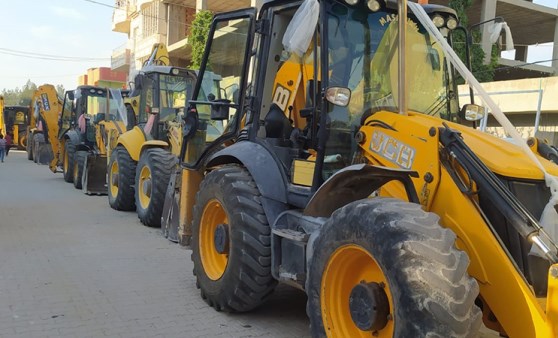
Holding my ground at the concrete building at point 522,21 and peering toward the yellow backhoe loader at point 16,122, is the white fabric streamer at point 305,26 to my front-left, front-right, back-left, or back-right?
front-left

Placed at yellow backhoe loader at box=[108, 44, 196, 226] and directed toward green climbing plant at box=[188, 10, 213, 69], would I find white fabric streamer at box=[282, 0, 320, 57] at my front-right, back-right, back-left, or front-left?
back-right

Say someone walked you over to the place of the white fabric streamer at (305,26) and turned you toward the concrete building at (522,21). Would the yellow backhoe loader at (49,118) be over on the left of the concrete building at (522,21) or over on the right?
left

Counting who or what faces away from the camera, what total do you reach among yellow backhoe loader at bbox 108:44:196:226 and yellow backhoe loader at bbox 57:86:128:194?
0

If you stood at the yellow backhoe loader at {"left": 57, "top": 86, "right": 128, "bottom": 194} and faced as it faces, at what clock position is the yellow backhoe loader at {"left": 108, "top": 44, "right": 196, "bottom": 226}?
the yellow backhoe loader at {"left": 108, "top": 44, "right": 196, "bottom": 226} is roughly at 1 o'clock from the yellow backhoe loader at {"left": 57, "top": 86, "right": 128, "bottom": 194}.

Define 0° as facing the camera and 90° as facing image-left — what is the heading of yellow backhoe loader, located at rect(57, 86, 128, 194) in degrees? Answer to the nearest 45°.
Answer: approximately 315°

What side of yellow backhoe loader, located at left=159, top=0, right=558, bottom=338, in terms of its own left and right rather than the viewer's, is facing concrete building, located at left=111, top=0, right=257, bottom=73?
back

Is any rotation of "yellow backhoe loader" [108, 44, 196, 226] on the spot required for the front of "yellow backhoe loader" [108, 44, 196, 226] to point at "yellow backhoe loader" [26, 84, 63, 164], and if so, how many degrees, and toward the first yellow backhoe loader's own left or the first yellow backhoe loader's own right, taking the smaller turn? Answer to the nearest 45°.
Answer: approximately 135° to the first yellow backhoe loader's own left

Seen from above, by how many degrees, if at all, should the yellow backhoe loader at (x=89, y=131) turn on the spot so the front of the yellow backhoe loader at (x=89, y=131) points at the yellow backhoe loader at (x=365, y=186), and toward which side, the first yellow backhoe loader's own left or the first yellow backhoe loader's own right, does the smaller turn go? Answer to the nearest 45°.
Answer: approximately 45° to the first yellow backhoe loader's own right

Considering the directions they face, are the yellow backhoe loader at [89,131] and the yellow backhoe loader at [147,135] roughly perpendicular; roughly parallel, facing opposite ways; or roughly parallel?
roughly parallel

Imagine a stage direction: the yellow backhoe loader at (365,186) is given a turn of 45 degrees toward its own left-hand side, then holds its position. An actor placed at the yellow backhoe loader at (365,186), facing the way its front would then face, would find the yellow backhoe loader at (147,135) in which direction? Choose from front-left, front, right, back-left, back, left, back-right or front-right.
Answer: back-left

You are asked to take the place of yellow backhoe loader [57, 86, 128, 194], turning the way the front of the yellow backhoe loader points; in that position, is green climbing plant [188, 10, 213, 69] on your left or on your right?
on your left

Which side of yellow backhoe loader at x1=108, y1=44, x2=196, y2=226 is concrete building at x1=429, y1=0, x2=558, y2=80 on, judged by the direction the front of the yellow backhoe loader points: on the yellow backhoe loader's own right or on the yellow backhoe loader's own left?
on the yellow backhoe loader's own left
